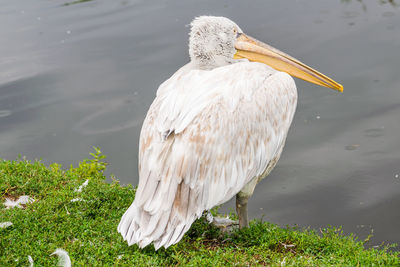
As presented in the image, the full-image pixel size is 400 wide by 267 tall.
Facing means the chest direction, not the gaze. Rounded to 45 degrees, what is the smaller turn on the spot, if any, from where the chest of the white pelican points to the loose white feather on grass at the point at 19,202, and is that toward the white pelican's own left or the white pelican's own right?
approximately 135° to the white pelican's own left

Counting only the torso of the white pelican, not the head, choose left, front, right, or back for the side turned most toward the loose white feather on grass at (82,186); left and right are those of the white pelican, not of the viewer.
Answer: left

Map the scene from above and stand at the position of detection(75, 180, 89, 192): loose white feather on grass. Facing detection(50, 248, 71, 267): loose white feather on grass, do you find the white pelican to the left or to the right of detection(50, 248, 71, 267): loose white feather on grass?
left

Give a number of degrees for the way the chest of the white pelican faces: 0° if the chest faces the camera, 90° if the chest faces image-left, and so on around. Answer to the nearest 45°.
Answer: approximately 225°

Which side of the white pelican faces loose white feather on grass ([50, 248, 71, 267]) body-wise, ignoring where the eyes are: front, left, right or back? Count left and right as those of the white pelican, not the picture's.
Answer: back
